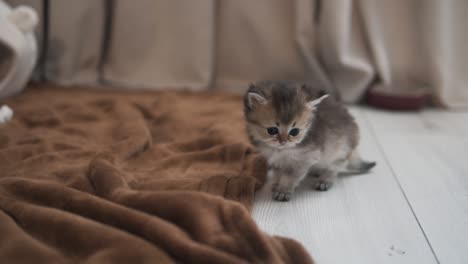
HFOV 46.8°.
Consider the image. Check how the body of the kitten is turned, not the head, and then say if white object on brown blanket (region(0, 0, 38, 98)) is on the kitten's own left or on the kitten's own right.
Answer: on the kitten's own right

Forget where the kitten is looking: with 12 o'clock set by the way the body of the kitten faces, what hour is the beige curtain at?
The beige curtain is roughly at 4 o'clock from the kitten.

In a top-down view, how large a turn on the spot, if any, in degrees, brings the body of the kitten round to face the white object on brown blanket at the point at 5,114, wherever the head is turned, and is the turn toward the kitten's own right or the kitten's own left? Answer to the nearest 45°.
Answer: approximately 45° to the kitten's own right

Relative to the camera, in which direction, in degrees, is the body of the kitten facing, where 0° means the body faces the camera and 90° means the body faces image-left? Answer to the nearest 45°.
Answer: approximately 45°

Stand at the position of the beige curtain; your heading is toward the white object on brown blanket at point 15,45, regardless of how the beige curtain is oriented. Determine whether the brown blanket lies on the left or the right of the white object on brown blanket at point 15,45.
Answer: left

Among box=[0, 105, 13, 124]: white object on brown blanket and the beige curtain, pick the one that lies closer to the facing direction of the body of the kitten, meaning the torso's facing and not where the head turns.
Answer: the white object on brown blanket
